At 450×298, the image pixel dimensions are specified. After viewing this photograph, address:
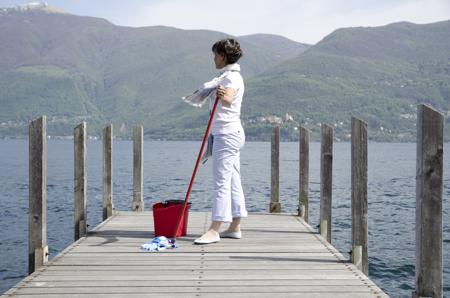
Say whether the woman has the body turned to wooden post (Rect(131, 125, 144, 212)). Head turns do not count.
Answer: no

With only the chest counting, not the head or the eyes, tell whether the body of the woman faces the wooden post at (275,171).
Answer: no

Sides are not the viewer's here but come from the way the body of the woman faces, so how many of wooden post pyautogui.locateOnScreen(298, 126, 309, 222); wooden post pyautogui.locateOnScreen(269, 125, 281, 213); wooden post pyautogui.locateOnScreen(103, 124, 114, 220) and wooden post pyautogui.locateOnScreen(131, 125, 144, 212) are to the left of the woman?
0

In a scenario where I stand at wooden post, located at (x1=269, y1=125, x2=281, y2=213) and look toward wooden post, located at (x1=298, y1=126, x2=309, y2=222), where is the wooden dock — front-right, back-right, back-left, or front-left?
front-right

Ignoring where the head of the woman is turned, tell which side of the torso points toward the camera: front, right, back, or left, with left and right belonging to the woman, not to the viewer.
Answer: left

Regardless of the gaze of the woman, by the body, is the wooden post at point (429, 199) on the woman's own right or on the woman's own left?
on the woman's own left
